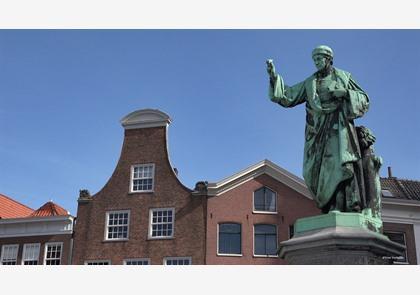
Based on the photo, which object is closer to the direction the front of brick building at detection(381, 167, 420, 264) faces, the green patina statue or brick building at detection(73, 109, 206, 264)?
the green patina statue

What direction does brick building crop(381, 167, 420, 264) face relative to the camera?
toward the camera

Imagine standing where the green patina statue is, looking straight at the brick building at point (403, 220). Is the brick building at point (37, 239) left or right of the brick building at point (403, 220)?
left

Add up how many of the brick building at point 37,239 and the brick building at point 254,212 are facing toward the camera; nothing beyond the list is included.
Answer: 2

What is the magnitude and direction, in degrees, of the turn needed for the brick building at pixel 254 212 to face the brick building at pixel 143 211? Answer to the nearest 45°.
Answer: approximately 90° to its right

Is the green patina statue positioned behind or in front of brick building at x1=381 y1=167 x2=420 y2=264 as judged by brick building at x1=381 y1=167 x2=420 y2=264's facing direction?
in front

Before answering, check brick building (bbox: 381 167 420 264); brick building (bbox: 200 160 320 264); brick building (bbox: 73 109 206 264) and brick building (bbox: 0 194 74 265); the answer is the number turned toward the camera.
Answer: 4

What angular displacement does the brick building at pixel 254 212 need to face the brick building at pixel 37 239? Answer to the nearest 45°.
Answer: approximately 90° to its right

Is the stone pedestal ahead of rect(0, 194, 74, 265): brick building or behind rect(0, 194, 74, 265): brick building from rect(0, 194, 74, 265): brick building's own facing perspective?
ahead

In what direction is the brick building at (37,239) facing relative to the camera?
toward the camera

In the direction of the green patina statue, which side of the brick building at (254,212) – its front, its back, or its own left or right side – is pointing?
front

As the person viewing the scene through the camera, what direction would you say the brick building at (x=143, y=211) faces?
facing the viewer

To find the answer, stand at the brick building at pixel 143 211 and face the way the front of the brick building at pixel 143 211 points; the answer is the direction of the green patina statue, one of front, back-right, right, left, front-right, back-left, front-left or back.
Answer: front
